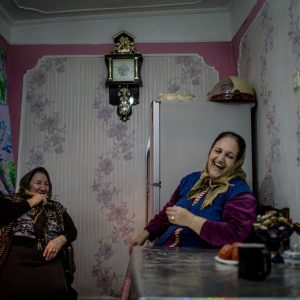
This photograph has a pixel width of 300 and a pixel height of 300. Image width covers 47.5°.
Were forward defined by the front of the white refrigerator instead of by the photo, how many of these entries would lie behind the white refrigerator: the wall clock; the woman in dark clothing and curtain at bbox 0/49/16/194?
0

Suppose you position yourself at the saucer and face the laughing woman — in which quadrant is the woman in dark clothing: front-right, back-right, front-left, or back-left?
front-left

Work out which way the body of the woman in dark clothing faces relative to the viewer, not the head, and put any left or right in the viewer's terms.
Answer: facing the viewer and to the right of the viewer

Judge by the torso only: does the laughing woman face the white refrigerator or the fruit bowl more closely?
the fruit bowl

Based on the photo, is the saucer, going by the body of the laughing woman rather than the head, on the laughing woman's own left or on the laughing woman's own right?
on the laughing woman's own left

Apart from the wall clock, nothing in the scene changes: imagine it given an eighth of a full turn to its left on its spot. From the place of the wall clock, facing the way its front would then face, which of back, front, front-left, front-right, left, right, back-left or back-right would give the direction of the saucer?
front-right

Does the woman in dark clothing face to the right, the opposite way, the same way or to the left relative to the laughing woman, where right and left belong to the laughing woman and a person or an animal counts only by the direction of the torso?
to the left

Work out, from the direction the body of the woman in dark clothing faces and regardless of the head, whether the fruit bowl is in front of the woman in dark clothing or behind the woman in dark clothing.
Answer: in front

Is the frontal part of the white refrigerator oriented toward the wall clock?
no

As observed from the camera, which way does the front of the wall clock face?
facing the viewer

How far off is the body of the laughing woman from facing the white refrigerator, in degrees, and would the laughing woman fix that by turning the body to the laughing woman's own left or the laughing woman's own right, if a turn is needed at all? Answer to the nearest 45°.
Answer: approximately 135° to the laughing woman's own right

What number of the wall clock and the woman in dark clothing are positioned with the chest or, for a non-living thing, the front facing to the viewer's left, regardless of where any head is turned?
0

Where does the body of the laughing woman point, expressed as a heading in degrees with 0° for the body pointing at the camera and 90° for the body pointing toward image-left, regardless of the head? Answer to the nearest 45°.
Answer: approximately 45°

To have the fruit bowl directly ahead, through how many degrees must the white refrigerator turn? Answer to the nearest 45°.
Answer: approximately 90° to its left
